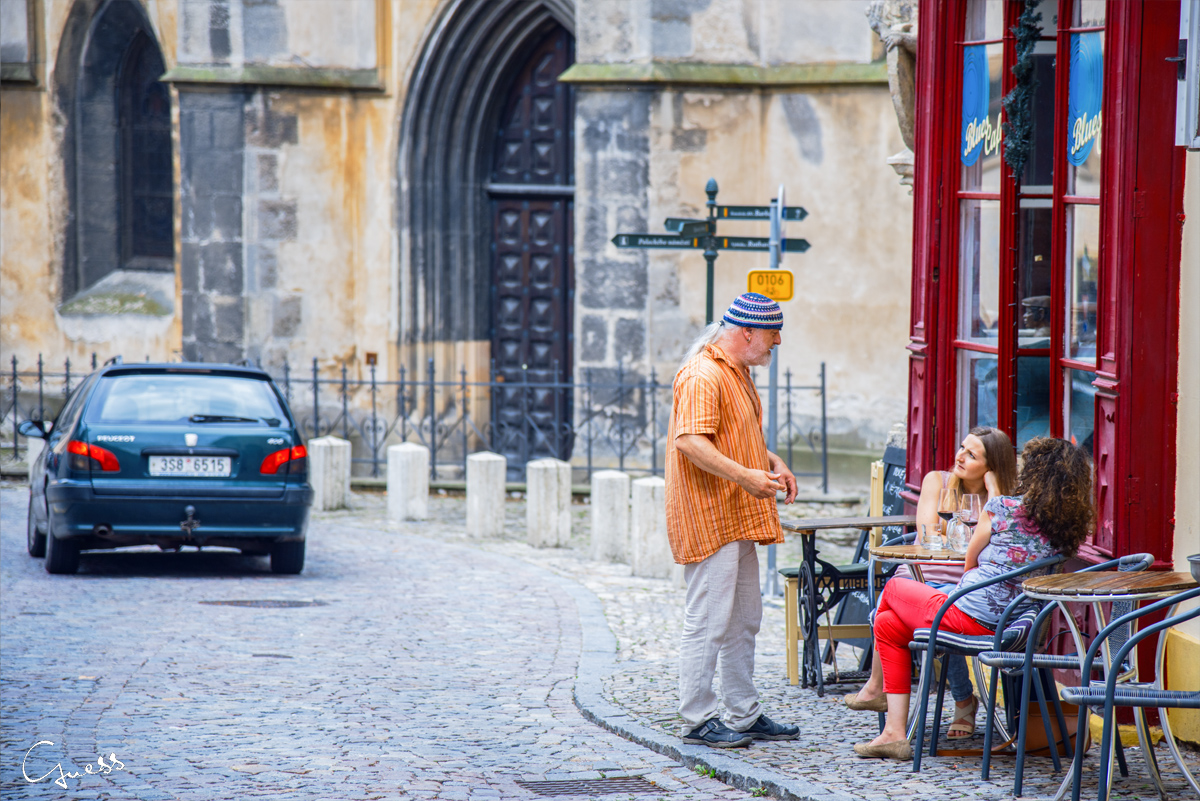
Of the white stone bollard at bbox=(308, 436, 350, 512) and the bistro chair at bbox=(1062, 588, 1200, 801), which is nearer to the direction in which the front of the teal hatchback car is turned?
the white stone bollard

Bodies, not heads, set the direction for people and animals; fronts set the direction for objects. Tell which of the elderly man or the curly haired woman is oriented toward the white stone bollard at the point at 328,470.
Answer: the curly haired woman

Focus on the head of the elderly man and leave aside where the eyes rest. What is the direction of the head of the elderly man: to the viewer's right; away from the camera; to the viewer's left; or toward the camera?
to the viewer's right

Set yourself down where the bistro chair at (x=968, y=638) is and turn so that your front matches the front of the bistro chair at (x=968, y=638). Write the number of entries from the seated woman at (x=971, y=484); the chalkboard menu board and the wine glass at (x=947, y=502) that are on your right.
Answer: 3

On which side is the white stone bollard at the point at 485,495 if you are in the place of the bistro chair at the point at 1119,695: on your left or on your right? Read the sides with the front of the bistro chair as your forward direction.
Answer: on your right

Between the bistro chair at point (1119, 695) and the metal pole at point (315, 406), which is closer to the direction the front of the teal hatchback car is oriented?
the metal pole

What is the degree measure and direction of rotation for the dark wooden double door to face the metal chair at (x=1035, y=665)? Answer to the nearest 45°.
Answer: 0° — it already faces it

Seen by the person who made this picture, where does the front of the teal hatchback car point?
facing away from the viewer

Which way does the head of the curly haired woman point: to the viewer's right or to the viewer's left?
to the viewer's left

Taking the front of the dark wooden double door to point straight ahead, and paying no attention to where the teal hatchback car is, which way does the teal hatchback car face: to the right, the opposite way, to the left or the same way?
the opposite way
